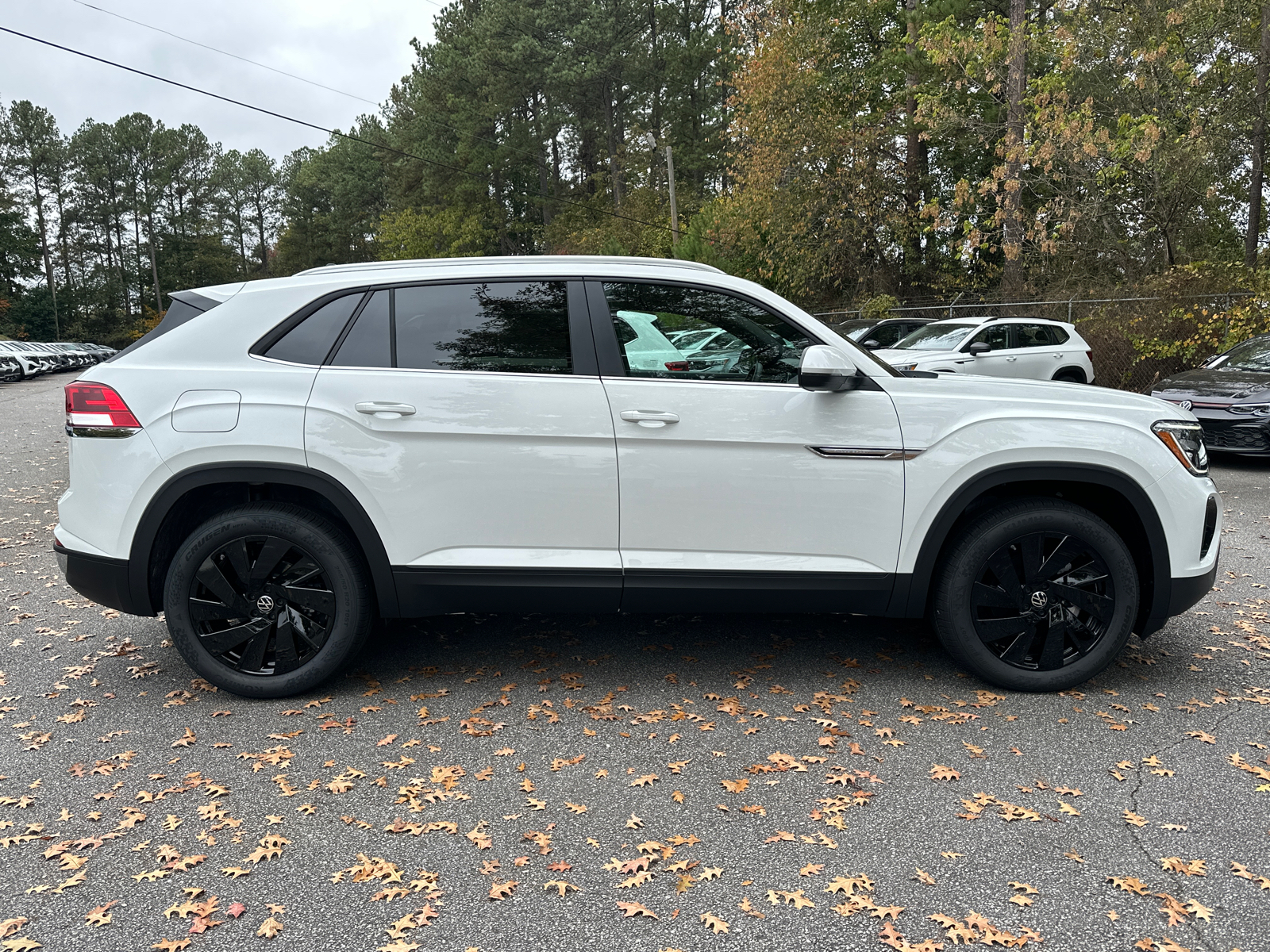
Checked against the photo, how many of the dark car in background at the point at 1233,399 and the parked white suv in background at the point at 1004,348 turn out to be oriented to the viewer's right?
0

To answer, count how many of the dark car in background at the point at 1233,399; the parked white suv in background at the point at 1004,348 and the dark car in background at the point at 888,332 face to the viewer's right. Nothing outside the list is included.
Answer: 0

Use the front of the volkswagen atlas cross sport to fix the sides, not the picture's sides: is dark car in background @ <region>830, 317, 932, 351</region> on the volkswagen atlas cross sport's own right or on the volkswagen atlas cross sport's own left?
on the volkswagen atlas cross sport's own left

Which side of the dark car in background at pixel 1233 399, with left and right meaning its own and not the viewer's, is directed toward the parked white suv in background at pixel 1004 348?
right

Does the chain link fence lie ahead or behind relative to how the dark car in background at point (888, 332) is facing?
behind

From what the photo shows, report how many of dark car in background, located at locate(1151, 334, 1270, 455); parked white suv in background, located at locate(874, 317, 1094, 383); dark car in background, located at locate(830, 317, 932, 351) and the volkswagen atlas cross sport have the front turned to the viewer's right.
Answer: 1

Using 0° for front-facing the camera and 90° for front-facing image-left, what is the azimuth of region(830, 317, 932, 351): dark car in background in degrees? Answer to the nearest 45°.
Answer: approximately 45°

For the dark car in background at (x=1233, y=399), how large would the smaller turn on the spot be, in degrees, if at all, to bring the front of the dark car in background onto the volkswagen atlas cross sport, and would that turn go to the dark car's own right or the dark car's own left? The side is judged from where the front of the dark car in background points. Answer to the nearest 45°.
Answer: approximately 45° to the dark car's own left

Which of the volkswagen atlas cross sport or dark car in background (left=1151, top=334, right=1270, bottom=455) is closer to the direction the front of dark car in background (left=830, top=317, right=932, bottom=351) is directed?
the volkswagen atlas cross sport

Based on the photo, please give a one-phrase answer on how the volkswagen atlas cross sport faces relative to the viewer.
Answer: facing to the right of the viewer

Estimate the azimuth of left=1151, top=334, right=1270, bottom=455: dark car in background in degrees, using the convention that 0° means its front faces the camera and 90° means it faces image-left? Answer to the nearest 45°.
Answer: approximately 45°

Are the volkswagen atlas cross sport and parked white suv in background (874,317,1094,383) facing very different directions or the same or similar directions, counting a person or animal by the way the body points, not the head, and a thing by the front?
very different directions

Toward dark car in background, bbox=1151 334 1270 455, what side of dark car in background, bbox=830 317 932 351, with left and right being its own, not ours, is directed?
left

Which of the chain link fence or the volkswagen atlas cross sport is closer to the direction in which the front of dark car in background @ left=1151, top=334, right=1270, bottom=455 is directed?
the volkswagen atlas cross sport

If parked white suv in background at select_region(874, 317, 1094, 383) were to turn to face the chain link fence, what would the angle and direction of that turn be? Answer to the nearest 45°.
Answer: approximately 180°

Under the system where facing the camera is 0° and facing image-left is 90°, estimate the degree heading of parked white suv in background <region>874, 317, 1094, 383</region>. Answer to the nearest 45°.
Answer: approximately 45°
